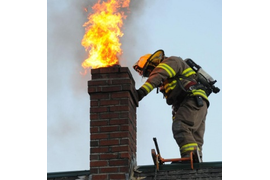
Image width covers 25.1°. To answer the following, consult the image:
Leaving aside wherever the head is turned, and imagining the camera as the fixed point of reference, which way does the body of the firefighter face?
to the viewer's left

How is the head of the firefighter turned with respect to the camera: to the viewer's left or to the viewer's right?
to the viewer's left
